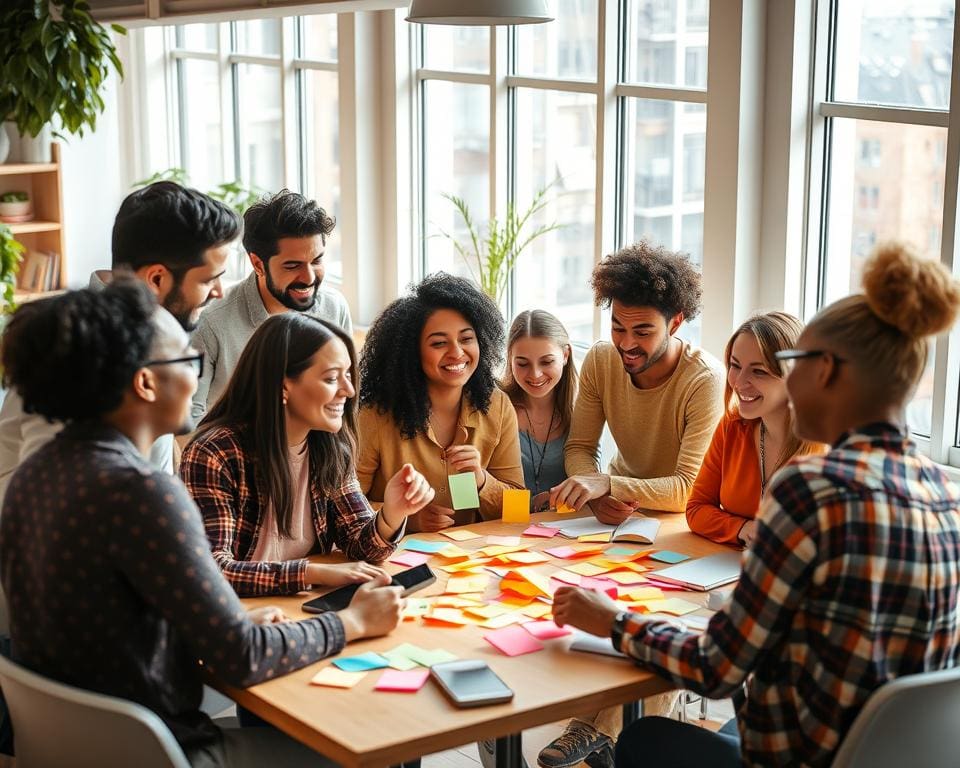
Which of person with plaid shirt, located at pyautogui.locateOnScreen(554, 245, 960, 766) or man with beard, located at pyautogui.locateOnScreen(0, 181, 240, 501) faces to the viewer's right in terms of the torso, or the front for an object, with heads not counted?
the man with beard

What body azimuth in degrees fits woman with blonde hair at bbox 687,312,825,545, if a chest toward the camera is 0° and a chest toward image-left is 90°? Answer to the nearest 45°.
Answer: approximately 45°

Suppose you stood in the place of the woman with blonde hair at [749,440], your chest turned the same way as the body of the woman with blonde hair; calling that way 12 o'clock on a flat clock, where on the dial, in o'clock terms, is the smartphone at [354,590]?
The smartphone is roughly at 12 o'clock from the woman with blonde hair.

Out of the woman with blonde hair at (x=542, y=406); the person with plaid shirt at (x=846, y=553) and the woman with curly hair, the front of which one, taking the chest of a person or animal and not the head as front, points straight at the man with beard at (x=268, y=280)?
the person with plaid shirt

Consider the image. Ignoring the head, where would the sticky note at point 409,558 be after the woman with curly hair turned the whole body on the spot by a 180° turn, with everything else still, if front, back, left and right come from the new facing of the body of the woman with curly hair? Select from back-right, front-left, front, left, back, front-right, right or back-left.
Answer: back

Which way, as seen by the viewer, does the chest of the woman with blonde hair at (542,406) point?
toward the camera

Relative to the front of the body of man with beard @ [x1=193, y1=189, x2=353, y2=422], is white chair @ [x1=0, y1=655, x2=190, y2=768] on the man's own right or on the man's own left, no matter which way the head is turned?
on the man's own right

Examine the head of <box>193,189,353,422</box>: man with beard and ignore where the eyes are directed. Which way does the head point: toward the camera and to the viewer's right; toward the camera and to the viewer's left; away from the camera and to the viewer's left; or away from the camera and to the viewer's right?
toward the camera and to the viewer's right

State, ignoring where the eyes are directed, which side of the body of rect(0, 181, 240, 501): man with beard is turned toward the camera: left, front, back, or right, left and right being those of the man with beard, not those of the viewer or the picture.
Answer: right

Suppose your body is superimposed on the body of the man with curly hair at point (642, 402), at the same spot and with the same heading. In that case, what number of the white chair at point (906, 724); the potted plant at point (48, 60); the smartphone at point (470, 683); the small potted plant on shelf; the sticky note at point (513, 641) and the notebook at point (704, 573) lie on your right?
2

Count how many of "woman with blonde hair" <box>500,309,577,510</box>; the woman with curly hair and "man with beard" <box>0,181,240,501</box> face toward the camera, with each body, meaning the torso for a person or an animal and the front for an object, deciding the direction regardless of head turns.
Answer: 2

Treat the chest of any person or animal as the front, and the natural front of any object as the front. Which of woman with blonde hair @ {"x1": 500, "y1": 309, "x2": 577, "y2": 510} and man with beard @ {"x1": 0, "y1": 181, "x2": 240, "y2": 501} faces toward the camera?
the woman with blonde hair

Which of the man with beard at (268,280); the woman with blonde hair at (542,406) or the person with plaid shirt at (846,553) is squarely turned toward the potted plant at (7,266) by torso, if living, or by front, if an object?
the person with plaid shirt

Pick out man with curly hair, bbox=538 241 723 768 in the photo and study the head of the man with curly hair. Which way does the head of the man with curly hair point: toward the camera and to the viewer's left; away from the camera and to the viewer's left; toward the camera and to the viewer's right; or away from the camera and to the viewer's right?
toward the camera and to the viewer's left

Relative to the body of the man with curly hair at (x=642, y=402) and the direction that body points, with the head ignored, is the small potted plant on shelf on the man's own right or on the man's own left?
on the man's own right

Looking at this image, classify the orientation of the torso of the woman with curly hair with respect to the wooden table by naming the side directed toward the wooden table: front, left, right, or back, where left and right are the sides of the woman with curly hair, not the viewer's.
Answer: front

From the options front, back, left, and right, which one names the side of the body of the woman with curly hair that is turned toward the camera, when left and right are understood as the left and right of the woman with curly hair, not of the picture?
front

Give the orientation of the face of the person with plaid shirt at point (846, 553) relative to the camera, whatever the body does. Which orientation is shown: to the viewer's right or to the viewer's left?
to the viewer's left
